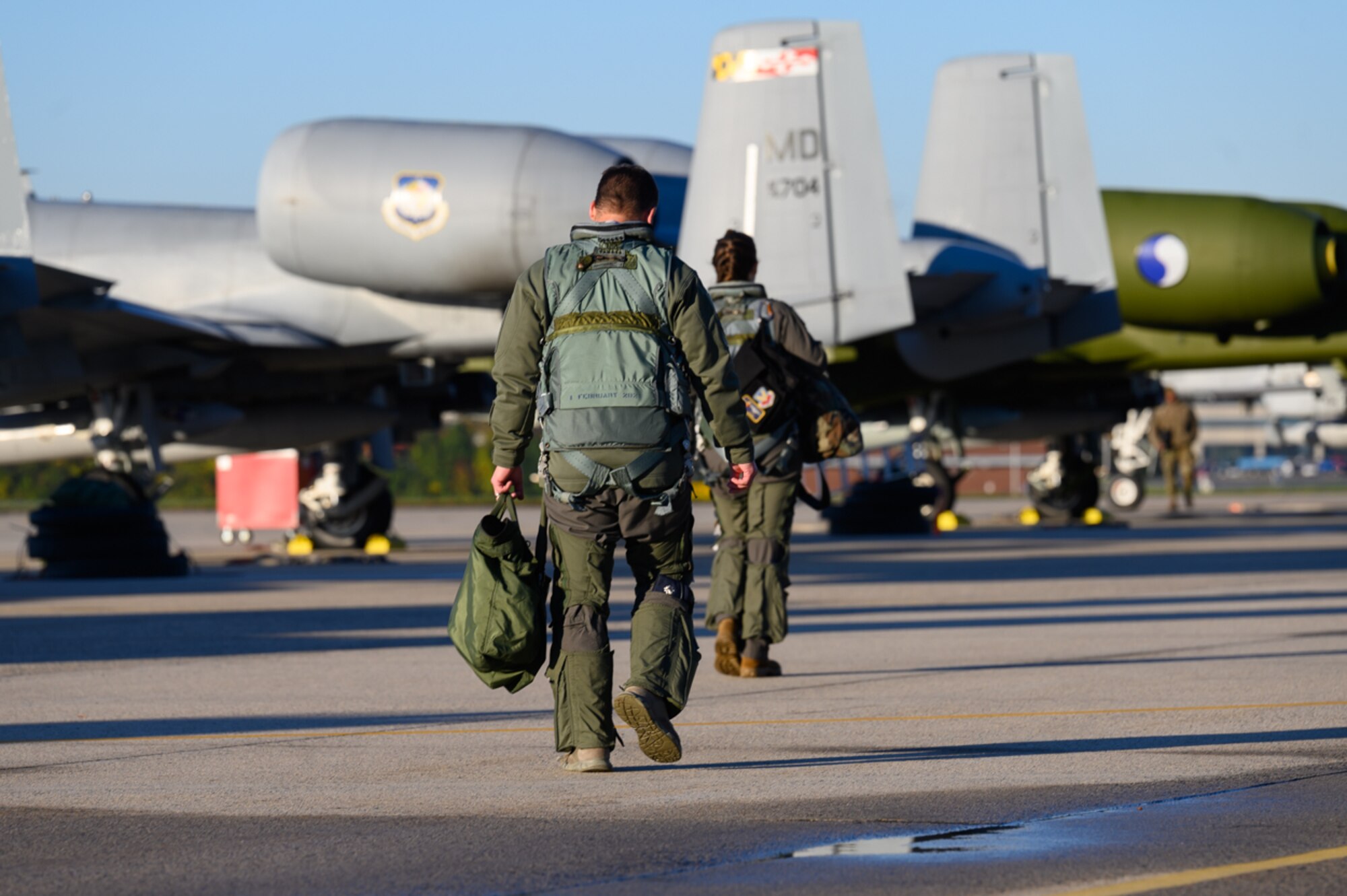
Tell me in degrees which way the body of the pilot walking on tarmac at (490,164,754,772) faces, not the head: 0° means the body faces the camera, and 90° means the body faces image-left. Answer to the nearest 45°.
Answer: approximately 180°

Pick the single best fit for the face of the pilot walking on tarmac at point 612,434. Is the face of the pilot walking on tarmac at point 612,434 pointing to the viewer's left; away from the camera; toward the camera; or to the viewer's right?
away from the camera

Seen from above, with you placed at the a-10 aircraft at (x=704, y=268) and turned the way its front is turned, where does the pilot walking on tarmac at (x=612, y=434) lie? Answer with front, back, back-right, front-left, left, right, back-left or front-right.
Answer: back-left

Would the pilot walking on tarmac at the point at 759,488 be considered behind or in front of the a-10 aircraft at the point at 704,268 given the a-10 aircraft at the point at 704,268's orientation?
behind

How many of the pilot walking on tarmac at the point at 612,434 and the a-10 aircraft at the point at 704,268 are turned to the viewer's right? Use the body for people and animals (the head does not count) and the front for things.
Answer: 0

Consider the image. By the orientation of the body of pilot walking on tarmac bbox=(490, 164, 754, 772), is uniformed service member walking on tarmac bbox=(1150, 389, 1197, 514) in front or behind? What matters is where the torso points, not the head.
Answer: in front

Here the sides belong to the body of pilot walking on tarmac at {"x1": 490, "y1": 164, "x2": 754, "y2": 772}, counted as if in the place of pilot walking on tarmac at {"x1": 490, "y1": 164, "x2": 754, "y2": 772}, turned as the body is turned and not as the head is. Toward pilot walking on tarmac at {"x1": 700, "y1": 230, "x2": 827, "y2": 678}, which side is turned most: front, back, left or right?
front

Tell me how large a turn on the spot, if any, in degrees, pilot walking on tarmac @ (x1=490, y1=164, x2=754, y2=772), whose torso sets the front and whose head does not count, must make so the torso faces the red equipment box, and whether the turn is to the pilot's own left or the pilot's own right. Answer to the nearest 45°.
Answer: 0° — they already face it

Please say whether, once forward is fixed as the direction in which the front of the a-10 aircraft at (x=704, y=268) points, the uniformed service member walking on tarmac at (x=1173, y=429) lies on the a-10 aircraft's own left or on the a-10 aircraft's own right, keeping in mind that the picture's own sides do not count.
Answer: on the a-10 aircraft's own right

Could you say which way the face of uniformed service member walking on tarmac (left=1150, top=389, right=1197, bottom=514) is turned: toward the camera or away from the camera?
toward the camera

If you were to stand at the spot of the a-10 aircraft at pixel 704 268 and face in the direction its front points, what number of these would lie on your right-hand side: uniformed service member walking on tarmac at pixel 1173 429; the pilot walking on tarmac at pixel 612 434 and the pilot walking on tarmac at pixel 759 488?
1

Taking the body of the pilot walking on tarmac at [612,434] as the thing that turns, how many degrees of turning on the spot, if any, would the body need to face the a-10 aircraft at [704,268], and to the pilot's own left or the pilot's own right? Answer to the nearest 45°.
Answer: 0° — they already face it

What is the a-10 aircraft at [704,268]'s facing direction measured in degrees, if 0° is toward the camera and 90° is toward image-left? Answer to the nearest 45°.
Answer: approximately 135°
